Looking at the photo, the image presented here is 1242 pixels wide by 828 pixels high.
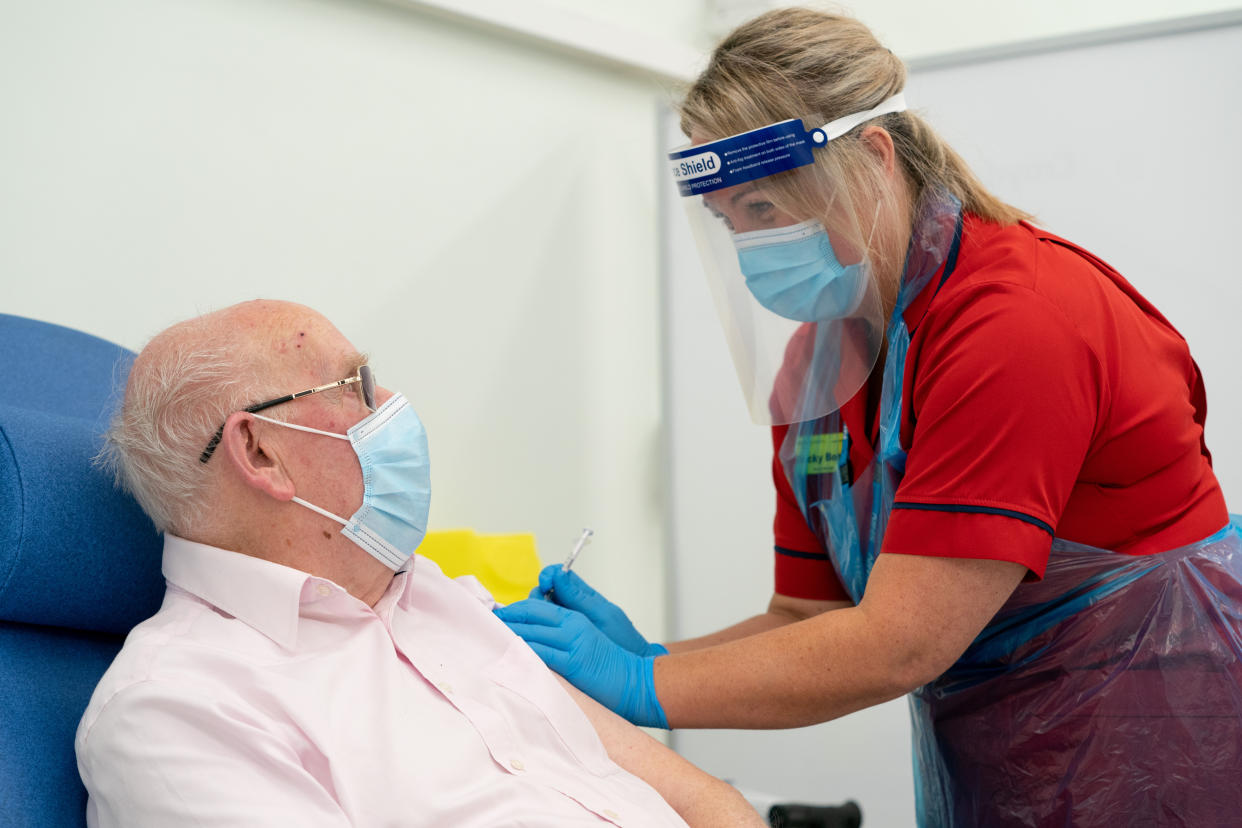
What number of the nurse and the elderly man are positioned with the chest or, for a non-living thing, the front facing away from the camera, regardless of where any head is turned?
0

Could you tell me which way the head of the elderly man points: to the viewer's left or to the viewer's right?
to the viewer's right

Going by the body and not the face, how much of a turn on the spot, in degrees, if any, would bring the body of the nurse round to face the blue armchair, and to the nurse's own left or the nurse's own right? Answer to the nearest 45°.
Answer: approximately 45° to the nurse's own right

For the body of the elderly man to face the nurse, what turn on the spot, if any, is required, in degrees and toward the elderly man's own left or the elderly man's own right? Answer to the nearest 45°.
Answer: approximately 45° to the elderly man's own left

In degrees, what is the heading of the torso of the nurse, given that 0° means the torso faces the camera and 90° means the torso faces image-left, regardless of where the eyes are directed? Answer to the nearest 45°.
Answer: approximately 45°

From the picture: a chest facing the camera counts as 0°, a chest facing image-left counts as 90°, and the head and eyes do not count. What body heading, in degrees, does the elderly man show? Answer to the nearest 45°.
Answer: approximately 315°

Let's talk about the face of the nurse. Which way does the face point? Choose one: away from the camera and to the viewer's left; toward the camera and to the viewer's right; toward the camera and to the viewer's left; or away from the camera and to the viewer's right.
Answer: toward the camera and to the viewer's left
